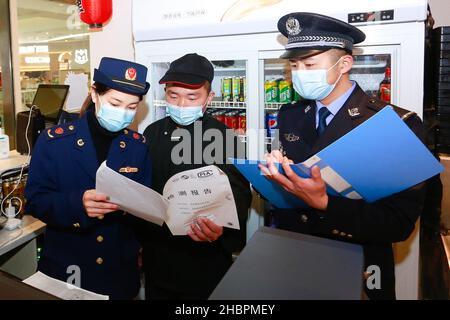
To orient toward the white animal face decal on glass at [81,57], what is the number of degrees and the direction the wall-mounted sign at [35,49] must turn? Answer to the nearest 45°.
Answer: approximately 45° to its left

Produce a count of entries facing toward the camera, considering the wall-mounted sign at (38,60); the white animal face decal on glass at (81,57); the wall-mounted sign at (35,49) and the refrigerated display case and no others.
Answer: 4

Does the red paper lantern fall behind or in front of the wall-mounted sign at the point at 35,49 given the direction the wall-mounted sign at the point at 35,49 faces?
in front

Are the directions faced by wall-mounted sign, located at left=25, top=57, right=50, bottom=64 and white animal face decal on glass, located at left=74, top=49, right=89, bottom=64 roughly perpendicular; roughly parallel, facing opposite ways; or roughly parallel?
roughly parallel

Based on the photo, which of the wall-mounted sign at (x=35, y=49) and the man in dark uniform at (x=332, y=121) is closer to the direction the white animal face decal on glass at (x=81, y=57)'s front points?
the man in dark uniform

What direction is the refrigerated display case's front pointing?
toward the camera

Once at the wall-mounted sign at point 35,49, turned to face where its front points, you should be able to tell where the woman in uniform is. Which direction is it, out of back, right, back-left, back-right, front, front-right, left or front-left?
front

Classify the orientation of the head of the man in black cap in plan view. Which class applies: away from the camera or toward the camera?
toward the camera

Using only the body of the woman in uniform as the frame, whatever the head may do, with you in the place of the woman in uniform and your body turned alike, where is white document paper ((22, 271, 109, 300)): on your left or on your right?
on your right

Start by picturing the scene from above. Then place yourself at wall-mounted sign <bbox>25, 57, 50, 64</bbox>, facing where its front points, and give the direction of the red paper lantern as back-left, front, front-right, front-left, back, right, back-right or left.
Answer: front

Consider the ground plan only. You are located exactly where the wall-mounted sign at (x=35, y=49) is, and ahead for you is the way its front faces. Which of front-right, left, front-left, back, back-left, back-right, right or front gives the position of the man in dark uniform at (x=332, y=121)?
front

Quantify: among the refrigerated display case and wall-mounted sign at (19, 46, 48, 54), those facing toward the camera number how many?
2

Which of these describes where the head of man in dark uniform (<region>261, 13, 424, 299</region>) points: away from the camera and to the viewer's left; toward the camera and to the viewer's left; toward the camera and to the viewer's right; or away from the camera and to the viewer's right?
toward the camera and to the viewer's left
